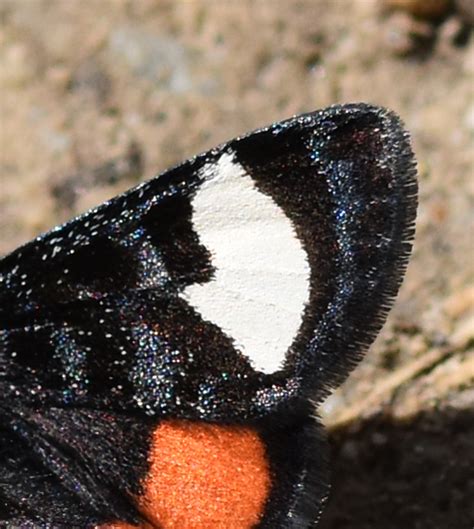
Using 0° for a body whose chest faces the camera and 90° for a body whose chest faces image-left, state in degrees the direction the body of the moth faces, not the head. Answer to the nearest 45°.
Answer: approximately 180°
